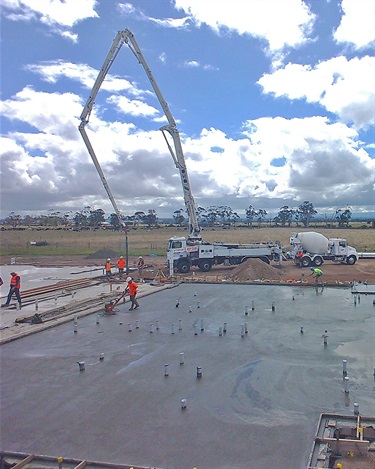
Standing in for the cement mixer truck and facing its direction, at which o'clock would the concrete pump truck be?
The concrete pump truck is roughly at 5 o'clock from the cement mixer truck.

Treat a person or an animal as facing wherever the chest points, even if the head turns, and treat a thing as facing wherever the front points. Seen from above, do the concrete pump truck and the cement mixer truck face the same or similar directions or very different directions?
very different directions

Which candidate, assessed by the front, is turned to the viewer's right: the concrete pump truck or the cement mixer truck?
the cement mixer truck

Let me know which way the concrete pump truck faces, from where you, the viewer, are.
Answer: facing to the left of the viewer

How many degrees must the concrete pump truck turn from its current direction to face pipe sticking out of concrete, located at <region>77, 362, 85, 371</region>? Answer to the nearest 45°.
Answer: approximately 90° to its left

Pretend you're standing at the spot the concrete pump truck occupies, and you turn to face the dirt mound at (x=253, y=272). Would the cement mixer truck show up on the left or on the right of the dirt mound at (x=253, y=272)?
left

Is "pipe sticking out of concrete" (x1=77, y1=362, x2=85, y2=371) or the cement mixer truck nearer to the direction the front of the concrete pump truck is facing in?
the pipe sticking out of concrete

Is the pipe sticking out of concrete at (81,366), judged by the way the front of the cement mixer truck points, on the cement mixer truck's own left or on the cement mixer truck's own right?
on the cement mixer truck's own right

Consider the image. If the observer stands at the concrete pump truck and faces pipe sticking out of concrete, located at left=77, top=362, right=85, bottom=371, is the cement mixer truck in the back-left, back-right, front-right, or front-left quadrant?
back-left

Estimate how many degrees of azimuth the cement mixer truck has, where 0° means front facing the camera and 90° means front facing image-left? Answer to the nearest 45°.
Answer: approximately 270°

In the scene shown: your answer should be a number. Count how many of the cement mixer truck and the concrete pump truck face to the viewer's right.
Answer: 1

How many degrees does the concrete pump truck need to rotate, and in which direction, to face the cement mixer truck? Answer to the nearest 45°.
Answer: approximately 180°

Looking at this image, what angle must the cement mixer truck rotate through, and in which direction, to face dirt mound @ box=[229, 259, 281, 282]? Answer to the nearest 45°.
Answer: approximately 135° to its right
